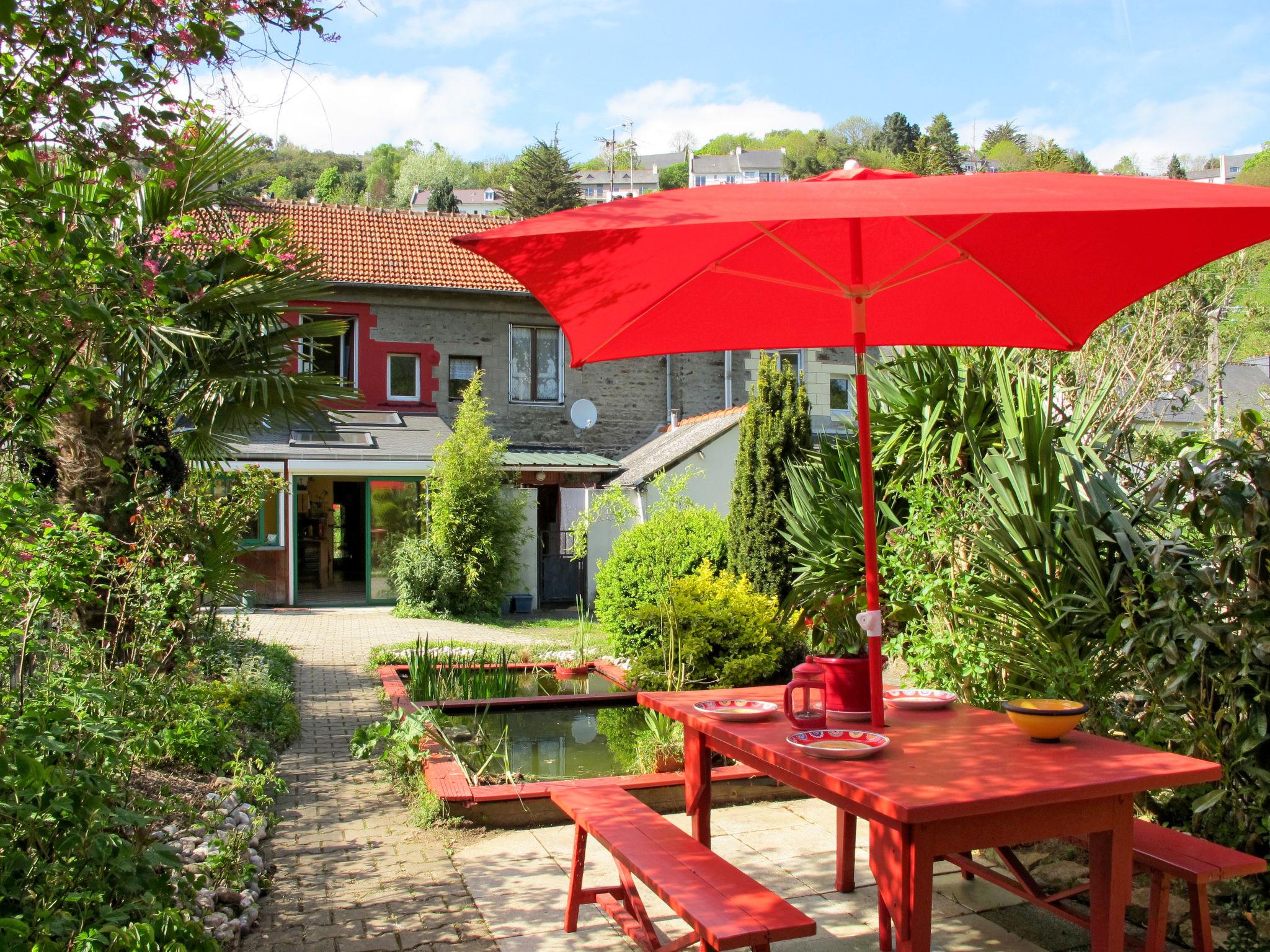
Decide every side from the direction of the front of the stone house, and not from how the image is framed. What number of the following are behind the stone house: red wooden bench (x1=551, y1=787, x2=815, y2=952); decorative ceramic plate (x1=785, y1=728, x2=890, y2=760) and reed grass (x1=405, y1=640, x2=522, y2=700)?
0

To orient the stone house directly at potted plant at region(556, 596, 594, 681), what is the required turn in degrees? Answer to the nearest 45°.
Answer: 0° — it already faces it

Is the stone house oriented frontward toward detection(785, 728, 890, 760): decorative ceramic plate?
yes

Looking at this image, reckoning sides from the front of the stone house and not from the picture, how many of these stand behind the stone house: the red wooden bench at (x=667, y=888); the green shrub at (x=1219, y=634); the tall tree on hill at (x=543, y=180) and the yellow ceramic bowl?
1

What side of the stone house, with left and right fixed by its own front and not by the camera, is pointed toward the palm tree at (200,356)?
front

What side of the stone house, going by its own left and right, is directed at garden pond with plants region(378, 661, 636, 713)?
front

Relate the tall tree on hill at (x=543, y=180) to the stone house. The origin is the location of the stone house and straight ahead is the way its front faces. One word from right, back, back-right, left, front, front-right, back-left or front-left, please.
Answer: back

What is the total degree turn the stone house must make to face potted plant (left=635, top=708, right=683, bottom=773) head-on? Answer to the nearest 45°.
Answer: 0° — it already faces it

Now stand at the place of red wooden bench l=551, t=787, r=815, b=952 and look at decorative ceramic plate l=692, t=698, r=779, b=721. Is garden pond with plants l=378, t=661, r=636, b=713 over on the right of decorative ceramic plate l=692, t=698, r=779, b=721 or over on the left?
left

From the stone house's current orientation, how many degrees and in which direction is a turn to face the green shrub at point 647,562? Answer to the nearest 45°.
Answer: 0° — it already faces it

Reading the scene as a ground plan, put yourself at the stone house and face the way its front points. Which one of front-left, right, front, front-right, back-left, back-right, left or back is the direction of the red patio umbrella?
front

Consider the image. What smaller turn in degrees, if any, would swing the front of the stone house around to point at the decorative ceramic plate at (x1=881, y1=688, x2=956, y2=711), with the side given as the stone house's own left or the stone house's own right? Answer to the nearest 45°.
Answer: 0° — it already faces it

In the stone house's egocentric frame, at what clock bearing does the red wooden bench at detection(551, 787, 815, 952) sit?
The red wooden bench is roughly at 12 o'clock from the stone house.

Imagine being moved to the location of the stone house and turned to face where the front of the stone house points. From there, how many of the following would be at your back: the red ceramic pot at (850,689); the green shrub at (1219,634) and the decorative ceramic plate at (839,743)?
0

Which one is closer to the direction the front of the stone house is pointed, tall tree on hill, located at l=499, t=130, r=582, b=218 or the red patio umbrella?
the red patio umbrella

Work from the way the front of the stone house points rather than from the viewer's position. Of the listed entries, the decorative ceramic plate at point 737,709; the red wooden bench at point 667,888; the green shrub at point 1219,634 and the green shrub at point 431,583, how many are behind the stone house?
0

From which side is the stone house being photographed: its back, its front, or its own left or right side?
front
